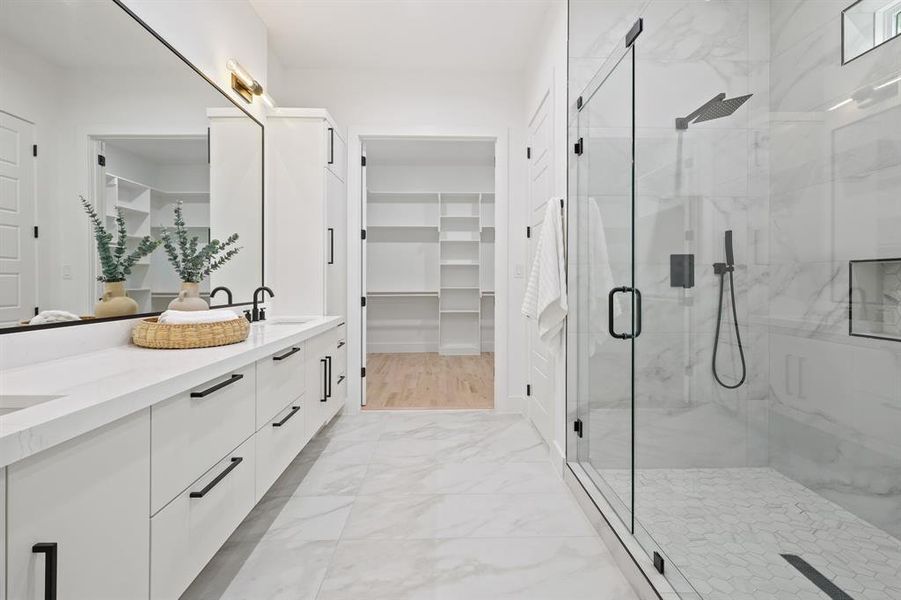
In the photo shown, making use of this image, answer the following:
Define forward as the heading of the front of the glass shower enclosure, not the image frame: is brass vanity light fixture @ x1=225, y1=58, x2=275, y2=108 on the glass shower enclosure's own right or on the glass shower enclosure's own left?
on the glass shower enclosure's own right

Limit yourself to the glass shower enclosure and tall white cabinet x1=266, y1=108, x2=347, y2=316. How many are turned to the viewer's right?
1

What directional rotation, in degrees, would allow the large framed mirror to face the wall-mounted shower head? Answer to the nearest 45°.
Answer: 0° — it already faces it

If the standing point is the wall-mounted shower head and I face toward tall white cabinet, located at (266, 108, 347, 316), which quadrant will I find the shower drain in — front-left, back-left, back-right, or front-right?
back-left

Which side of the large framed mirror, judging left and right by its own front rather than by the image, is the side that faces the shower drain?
front

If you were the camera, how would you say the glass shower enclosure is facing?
facing the viewer and to the left of the viewer

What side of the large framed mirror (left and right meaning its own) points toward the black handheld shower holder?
front

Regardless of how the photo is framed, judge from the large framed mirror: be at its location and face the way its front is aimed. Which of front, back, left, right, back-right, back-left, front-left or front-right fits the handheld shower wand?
front

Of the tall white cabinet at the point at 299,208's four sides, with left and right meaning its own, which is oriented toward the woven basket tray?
right

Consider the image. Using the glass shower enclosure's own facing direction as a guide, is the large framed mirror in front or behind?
in front

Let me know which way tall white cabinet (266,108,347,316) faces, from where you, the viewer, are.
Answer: facing to the right of the viewer

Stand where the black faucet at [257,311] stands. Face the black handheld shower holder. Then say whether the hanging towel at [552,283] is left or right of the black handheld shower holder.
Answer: left

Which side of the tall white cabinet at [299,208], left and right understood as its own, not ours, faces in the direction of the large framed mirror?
right
